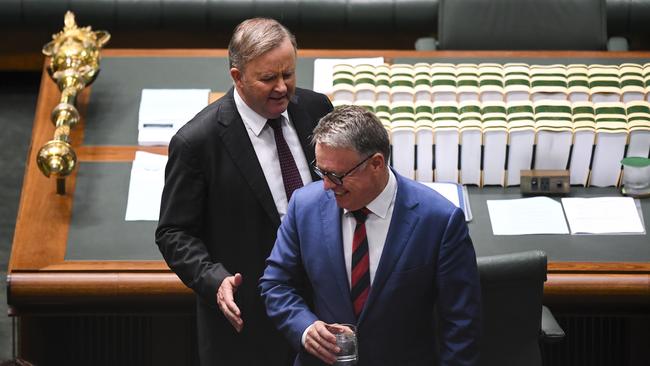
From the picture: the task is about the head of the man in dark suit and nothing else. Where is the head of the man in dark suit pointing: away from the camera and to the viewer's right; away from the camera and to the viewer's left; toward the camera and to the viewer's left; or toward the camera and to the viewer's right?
toward the camera and to the viewer's right

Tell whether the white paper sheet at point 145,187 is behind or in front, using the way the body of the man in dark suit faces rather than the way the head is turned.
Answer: behind

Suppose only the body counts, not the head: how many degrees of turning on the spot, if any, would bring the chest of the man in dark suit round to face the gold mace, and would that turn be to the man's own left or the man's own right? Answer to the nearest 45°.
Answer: approximately 180°

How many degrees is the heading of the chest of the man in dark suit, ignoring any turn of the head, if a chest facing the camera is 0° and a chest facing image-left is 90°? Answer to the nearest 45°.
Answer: approximately 315°

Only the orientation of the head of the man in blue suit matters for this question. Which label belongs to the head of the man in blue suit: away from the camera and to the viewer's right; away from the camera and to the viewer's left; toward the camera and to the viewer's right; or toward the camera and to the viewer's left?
toward the camera and to the viewer's left

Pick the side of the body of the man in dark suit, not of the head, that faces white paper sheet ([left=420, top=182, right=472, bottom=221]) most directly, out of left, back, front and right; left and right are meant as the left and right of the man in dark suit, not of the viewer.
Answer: left

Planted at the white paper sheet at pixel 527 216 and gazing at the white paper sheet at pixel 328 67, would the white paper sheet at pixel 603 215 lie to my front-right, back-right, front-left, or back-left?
back-right
